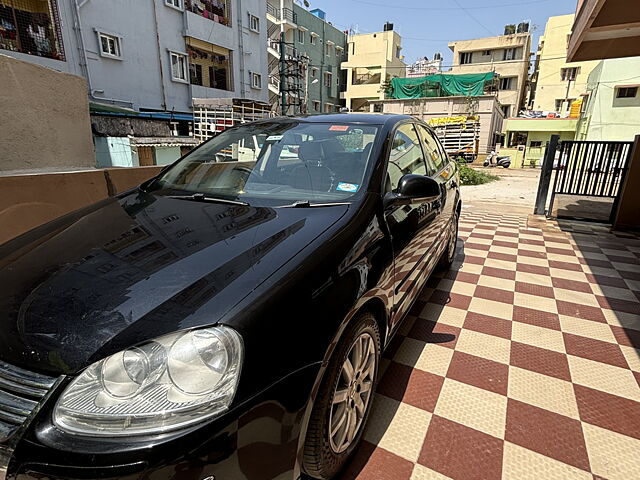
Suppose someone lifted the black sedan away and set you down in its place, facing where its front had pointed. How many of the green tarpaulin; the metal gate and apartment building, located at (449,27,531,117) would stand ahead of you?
0

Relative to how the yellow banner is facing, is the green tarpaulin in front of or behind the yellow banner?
behind

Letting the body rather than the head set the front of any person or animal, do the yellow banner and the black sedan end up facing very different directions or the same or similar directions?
same or similar directions

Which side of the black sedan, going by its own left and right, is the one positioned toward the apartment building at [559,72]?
back

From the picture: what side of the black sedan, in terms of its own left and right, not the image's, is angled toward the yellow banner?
back

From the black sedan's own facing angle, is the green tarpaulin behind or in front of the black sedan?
behind

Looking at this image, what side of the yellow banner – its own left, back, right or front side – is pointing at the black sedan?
front

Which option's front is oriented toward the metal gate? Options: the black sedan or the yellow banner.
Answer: the yellow banner

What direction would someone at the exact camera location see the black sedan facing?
facing the viewer and to the left of the viewer

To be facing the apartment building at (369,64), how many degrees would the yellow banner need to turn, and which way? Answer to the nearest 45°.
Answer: approximately 135° to its right

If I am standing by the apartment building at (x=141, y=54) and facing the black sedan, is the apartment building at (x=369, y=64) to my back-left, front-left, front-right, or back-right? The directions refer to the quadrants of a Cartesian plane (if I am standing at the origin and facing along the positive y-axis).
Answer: back-left

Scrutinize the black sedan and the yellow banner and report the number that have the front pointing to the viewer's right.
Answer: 0

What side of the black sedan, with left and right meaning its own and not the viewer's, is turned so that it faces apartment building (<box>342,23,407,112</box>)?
back

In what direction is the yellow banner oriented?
toward the camera

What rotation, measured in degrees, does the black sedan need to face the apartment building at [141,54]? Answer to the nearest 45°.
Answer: approximately 135° to its right

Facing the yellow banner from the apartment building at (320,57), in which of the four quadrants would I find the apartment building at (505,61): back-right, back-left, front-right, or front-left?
front-left

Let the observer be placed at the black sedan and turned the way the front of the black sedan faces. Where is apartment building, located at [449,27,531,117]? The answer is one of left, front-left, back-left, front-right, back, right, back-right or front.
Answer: back

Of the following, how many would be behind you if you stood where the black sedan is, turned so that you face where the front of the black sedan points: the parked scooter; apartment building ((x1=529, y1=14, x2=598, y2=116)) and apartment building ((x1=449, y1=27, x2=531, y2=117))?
3

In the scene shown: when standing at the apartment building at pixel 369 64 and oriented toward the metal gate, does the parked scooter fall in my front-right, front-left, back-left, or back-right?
front-left
